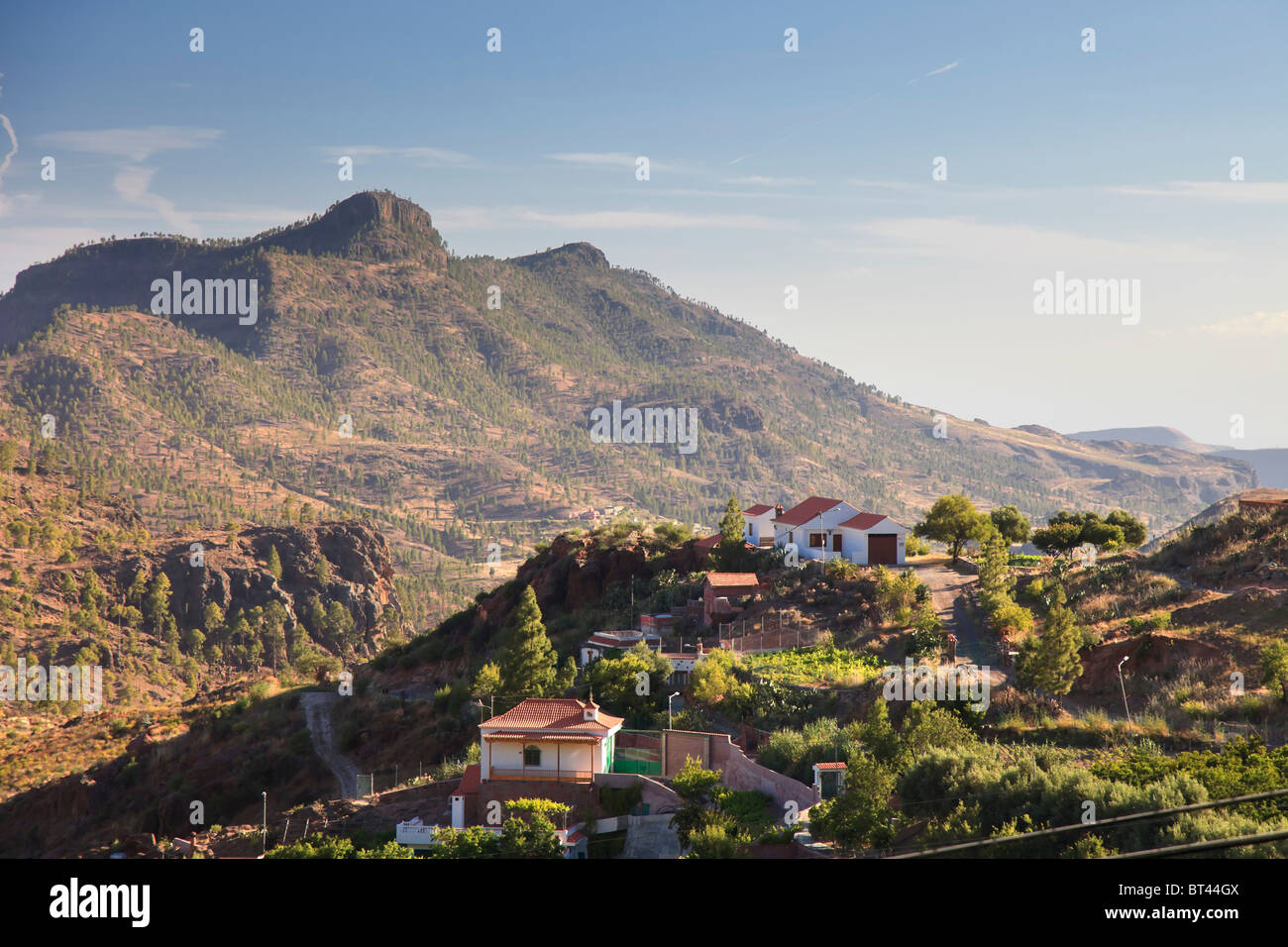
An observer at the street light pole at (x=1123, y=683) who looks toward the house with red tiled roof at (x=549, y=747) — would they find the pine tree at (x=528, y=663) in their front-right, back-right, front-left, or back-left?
front-right

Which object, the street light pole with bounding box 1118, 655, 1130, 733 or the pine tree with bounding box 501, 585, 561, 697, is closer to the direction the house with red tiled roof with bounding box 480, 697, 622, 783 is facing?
the street light pole

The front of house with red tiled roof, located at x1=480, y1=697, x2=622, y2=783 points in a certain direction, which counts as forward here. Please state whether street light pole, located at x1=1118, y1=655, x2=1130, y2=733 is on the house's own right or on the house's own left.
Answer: on the house's own left

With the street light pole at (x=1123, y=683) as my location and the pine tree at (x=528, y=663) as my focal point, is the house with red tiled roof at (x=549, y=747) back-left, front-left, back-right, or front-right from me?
front-left

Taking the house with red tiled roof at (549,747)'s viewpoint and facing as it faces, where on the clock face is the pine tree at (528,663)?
The pine tree is roughly at 6 o'clock from the house with red tiled roof.

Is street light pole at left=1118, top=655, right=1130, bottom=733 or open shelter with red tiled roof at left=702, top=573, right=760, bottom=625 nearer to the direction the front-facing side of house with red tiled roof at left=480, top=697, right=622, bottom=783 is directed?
the street light pole

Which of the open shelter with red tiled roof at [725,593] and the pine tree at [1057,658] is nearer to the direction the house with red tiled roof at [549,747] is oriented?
the pine tree

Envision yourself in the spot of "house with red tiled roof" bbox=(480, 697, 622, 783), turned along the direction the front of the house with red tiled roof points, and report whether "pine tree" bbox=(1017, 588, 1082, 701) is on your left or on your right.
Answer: on your left

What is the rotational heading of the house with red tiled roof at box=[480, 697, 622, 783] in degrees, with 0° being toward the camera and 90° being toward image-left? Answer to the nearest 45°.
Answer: approximately 0°
